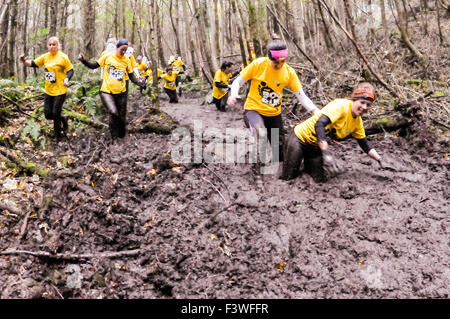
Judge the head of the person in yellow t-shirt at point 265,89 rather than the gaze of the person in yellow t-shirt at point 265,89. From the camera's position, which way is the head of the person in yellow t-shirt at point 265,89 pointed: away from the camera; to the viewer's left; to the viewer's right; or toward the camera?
toward the camera

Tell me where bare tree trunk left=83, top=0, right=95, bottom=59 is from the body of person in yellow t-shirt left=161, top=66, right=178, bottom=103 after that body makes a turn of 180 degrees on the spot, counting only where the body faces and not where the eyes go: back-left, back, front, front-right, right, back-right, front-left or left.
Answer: front-left

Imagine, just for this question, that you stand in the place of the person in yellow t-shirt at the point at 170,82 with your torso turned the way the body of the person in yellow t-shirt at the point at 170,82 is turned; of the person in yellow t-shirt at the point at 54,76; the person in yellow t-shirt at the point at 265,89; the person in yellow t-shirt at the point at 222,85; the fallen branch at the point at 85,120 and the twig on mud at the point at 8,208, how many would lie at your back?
0

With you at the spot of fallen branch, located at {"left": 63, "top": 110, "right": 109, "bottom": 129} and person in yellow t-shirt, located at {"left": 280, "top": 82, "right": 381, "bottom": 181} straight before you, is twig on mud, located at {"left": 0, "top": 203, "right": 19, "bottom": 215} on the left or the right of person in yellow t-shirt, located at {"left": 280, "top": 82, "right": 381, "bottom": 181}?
right

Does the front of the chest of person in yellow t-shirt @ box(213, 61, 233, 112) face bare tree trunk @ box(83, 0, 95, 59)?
no

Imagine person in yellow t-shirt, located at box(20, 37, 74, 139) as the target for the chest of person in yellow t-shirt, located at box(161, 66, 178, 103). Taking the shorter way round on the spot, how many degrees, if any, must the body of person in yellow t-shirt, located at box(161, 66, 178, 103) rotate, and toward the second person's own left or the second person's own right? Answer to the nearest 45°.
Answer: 0° — they already face them

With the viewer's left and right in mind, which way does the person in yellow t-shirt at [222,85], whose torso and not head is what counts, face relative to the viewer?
facing the viewer and to the right of the viewer

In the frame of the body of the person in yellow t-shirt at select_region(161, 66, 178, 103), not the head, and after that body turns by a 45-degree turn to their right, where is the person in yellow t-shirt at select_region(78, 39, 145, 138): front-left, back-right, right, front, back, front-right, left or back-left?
front-left

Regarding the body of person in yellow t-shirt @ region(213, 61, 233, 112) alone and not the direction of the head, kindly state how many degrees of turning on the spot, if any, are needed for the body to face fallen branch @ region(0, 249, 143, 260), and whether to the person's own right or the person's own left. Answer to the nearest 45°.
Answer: approximately 45° to the person's own right

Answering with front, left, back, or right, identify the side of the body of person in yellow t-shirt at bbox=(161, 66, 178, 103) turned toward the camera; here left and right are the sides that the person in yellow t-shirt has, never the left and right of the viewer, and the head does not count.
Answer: front

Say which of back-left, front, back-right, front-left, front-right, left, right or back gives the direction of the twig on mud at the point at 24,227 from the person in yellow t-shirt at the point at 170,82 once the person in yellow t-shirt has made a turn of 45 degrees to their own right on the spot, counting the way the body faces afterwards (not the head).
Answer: front-left

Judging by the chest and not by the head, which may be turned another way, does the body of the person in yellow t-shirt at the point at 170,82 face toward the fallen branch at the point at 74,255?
yes

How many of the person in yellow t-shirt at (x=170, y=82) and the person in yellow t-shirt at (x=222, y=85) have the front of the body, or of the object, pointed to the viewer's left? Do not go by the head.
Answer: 0
